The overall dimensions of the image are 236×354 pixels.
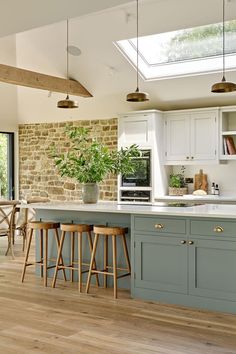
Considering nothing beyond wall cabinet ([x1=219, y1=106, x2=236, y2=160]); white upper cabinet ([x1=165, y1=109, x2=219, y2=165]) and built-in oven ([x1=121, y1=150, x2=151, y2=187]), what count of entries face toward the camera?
3

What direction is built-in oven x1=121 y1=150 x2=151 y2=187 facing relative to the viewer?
toward the camera

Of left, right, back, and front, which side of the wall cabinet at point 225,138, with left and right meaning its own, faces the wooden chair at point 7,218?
right

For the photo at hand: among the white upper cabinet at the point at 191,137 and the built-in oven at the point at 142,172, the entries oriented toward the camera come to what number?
2

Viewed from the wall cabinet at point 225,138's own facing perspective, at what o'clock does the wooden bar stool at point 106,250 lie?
The wooden bar stool is roughly at 1 o'clock from the wall cabinet.

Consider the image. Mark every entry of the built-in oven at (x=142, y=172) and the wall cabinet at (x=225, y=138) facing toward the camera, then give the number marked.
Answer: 2

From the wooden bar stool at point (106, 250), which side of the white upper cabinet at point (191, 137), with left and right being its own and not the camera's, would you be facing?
front

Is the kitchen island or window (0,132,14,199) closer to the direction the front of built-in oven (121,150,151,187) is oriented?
the kitchen island

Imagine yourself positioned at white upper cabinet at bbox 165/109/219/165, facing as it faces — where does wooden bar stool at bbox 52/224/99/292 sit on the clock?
The wooden bar stool is roughly at 1 o'clock from the white upper cabinet.

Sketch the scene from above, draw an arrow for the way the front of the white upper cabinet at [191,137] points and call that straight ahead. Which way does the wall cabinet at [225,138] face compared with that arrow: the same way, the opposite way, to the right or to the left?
the same way

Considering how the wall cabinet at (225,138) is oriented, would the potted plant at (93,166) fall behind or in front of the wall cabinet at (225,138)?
in front

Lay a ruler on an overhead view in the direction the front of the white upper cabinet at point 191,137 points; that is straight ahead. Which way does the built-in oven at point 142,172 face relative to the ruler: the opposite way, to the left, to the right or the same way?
the same way

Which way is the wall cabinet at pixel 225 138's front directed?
toward the camera

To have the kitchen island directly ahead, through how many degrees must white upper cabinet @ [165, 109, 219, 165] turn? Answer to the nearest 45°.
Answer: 0° — it already faces it

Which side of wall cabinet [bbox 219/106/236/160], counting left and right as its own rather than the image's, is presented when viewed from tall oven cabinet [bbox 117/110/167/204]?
right

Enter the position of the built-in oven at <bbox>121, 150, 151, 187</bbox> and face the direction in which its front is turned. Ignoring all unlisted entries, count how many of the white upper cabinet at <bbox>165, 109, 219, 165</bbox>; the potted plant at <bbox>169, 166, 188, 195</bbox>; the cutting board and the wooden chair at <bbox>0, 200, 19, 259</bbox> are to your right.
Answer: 1
